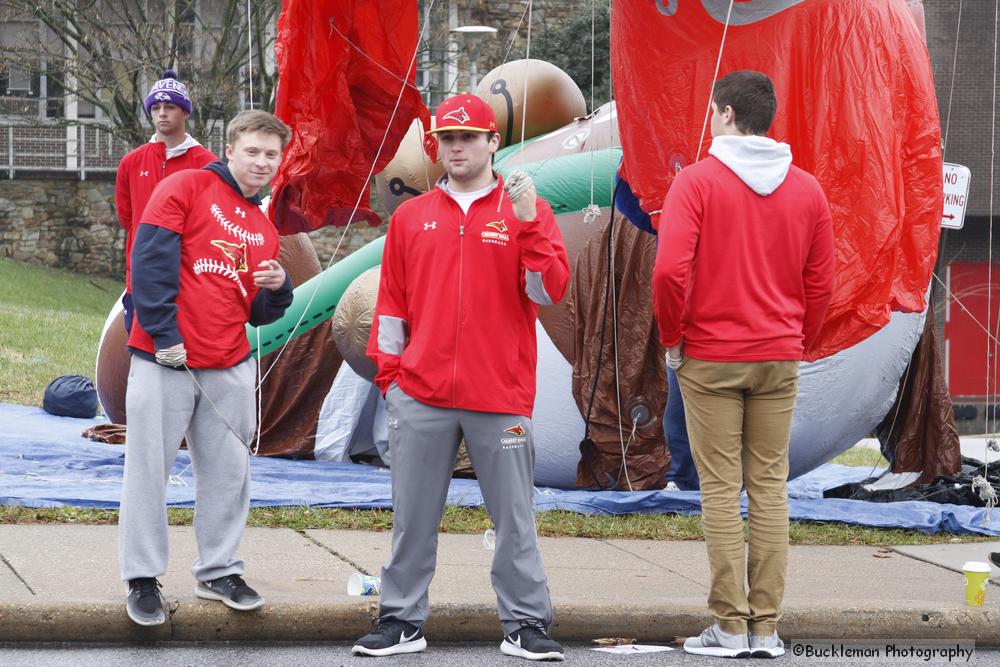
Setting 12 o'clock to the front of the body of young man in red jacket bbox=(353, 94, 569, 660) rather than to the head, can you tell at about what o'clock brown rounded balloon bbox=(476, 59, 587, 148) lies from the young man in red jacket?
The brown rounded balloon is roughly at 6 o'clock from the young man in red jacket.

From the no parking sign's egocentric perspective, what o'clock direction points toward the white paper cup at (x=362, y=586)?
The white paper cup is roughly at 1 o'clock from the no parking sign.

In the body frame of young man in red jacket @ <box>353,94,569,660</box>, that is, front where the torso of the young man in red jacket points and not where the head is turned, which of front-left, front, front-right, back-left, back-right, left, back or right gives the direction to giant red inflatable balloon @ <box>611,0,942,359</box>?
back-left

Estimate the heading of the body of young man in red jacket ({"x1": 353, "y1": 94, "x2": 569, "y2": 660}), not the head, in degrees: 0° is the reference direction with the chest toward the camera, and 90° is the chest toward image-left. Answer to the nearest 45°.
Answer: approximately 0°

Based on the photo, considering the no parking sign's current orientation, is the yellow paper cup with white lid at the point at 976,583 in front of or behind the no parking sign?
in front

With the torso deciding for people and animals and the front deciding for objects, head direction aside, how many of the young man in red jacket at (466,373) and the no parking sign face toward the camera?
2

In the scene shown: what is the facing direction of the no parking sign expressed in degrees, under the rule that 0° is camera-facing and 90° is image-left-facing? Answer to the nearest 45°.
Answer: approximately 0°
